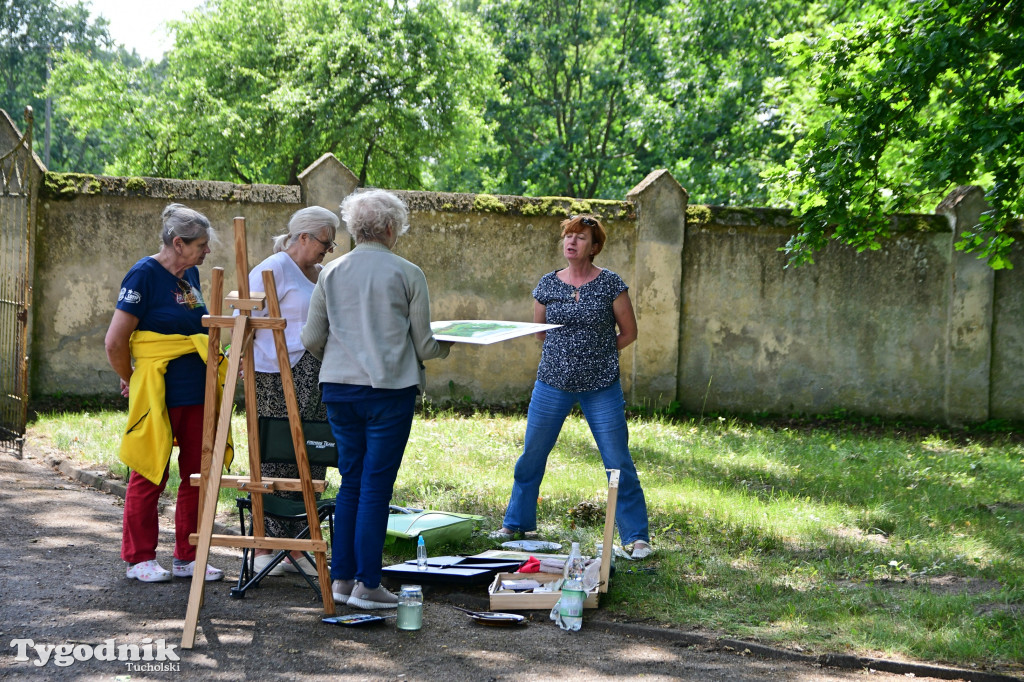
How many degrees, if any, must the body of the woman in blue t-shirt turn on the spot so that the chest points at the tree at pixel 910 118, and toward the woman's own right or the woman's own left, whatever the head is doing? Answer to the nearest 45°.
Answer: approximately 45° to the woman's own left

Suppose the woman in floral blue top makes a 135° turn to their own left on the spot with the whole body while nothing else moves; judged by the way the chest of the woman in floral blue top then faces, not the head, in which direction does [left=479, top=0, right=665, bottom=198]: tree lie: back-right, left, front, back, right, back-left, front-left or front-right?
front-left

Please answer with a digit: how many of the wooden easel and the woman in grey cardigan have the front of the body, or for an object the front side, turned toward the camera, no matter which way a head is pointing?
0

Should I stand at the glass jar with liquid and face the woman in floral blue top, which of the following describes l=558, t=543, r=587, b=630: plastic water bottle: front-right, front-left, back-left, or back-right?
front-right

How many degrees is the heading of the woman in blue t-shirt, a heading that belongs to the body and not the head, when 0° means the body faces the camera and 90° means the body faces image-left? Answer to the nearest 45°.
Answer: approximately 315°

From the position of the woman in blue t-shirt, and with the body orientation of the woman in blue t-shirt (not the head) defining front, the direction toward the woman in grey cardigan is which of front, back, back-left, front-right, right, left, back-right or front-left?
front

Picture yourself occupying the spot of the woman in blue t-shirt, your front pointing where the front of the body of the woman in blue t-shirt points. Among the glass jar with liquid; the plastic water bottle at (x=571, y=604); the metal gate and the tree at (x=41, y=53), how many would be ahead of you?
2

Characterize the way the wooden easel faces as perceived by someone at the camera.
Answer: facing away from the viewer and to the right of the viewer

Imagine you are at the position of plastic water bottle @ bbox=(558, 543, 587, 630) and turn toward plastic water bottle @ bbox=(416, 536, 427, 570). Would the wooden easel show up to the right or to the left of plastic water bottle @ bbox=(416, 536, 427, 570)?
left

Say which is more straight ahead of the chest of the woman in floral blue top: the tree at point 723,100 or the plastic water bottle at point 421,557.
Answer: the plastic water bottle

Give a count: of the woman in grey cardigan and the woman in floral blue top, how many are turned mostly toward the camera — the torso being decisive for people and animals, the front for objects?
1

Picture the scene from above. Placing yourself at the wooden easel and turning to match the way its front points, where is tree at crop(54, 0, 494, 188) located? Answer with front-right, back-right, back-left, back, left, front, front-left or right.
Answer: front-left

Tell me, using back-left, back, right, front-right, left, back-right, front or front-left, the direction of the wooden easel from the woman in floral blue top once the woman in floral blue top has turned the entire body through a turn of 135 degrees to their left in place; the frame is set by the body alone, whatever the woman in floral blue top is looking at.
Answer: back

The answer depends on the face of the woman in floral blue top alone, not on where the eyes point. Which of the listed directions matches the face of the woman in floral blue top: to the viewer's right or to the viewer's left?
to the viewer's left

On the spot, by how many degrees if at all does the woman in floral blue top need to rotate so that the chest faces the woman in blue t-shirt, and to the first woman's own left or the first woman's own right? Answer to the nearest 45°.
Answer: approximately 45° to the first woman's own right

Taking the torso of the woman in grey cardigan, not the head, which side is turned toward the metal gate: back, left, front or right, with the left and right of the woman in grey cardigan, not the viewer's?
left

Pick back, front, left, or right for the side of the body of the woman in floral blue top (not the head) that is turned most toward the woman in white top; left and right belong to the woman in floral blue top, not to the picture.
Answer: right

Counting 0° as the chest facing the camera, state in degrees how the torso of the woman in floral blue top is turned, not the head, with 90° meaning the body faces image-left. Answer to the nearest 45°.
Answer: approximately 0°

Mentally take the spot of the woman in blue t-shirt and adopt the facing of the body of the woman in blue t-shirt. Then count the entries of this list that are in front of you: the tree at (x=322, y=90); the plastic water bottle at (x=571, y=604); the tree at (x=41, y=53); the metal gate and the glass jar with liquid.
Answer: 2

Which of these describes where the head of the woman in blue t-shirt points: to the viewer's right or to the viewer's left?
to the viewer's right
